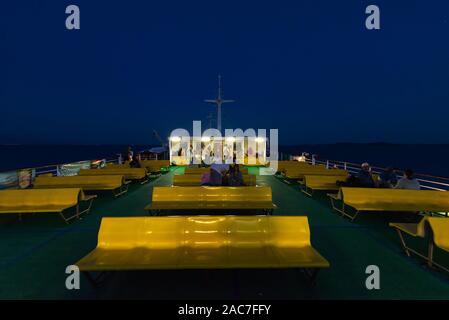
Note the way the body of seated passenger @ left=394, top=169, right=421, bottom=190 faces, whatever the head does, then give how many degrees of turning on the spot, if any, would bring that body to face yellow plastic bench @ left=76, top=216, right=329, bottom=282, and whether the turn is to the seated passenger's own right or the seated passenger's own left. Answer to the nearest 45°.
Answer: approximately 180°

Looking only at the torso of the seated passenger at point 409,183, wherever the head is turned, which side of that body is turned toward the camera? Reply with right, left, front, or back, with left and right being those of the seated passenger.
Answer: back

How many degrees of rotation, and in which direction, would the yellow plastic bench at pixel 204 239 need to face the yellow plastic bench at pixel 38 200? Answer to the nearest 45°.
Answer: approximately 135° to its right

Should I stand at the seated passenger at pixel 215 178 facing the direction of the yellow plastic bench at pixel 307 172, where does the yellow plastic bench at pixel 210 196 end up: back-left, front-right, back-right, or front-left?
back-right

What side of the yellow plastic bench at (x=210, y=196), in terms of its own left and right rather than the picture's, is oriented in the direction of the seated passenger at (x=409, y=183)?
left

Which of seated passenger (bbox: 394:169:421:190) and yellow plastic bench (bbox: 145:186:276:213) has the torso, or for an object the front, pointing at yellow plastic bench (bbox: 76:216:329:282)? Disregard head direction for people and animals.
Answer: yellow plastic bench (bbox: 145:186:276:213)
